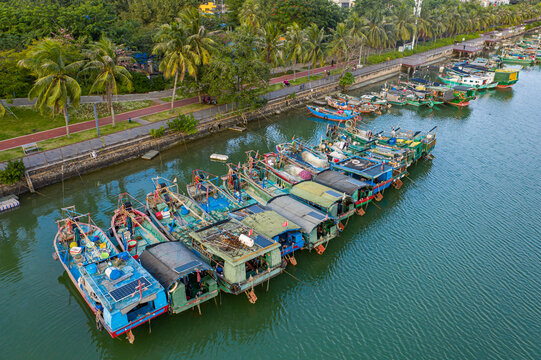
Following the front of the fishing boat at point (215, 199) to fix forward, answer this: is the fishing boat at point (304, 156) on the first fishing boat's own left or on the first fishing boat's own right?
on the first fishing boat's own right

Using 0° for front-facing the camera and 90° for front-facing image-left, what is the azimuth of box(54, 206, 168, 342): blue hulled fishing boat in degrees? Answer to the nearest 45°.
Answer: approximately 135°

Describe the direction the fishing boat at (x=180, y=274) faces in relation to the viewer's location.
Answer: facing away from the viewer and to the left of the viewer

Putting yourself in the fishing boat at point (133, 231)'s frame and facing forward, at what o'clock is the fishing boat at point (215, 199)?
the fishing boat at point (215, 199) is roughly at 4 o'clock from the fishing boat at point (133, 231).

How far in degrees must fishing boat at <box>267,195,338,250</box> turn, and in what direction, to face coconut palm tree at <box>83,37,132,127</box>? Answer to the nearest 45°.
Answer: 0° — it already faces it

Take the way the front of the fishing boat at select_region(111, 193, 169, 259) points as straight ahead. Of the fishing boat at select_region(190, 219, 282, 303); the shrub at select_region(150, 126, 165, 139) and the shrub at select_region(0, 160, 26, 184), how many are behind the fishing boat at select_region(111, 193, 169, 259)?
1

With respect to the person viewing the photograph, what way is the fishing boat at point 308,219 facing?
facing away from the viewer and to the left of the viewer

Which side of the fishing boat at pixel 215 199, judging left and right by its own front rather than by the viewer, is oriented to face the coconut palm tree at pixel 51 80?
front

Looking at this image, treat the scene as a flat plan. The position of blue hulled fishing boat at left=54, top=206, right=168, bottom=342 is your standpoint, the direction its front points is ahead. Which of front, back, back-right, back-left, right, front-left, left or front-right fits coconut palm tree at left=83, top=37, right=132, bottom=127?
front-right

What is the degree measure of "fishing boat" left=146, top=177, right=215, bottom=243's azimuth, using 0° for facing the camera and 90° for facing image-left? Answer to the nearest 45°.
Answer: approximately 135°

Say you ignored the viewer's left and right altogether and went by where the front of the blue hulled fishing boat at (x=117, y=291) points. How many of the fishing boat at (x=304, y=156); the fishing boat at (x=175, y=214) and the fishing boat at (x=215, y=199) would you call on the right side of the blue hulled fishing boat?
3

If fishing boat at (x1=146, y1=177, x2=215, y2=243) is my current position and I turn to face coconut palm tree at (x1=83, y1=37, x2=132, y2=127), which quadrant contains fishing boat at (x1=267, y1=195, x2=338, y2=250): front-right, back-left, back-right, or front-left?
back-right

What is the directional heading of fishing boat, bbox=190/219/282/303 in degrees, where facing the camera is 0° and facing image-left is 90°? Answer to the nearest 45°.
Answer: approximately 135°

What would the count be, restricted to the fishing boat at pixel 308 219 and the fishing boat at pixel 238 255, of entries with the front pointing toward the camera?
0

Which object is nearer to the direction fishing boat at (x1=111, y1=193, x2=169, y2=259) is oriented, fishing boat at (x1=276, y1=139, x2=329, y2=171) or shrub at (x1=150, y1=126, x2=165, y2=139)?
the shrub

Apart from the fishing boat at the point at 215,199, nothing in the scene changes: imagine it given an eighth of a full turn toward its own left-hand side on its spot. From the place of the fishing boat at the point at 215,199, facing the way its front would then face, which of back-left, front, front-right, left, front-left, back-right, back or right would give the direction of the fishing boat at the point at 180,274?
left
